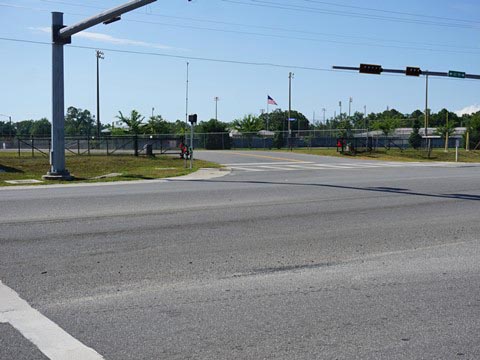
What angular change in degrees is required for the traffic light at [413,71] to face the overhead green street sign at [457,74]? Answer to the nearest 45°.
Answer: approximately 135° to its left

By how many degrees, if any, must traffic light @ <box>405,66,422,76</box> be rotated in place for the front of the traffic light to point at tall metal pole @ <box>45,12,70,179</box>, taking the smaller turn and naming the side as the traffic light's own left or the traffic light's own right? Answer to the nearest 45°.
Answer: approximately 45° to the traffic light's own right

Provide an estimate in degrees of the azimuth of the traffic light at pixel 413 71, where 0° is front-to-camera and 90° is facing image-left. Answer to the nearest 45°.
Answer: approximately 0°

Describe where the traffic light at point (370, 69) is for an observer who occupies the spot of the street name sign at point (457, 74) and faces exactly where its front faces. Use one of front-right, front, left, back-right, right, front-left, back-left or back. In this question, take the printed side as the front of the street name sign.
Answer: front-right
